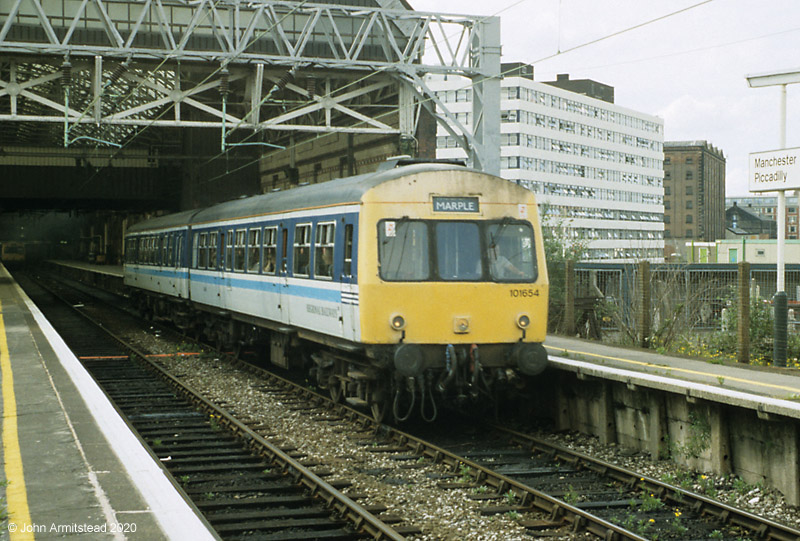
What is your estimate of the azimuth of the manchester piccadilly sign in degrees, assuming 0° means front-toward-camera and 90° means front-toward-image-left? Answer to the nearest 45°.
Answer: approximately 45°

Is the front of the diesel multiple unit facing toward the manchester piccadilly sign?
no

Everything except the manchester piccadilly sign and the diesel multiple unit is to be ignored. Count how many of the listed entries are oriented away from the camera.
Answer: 0

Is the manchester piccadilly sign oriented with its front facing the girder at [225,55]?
no

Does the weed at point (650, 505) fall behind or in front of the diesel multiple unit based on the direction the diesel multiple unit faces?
in front

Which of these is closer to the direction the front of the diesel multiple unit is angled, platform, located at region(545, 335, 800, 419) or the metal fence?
the platform

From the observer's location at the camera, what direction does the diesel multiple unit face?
facing the viewer and to the right of the viewer

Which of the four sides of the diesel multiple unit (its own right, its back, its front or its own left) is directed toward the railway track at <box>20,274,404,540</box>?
right

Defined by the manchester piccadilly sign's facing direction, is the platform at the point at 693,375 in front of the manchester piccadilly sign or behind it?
in front

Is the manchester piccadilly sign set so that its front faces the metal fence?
no

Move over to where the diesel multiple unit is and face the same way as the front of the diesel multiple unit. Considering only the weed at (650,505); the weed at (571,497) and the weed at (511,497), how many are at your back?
0
